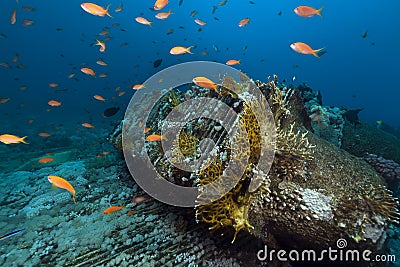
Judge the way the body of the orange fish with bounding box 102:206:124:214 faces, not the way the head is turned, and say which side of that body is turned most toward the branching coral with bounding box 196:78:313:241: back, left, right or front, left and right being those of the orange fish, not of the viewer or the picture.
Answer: back

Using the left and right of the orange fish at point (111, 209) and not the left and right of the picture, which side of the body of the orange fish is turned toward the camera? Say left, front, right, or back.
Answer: left

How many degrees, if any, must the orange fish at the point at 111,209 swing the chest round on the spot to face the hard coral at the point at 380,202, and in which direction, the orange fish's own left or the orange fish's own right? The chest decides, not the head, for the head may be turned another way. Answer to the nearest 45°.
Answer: approximately 180°

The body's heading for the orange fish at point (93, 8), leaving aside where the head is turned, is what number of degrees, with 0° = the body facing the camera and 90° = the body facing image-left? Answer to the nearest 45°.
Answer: approximately 90°

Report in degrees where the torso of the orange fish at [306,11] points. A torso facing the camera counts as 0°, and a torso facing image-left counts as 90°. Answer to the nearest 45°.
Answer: approximately 90°

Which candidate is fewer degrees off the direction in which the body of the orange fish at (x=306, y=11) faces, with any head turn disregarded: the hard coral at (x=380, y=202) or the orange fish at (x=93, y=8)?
the orange fish
